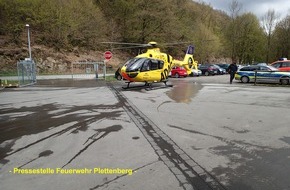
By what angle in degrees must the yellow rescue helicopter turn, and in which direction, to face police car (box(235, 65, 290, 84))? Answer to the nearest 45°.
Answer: approximately 135° to its left

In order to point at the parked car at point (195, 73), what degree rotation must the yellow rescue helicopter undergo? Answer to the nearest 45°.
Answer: approximately 135° to its right

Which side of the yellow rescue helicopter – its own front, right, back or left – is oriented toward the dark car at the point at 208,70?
back

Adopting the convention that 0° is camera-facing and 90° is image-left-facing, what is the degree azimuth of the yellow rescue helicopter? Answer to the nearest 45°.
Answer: approximately 45°

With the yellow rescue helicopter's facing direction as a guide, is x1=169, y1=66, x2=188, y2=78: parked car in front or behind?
behind
